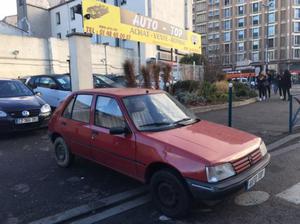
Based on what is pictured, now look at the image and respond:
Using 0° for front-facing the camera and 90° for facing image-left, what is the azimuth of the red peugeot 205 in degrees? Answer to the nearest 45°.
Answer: approximately 315°

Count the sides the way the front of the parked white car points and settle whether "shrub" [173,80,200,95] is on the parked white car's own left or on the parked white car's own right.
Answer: on the parked white car's own left

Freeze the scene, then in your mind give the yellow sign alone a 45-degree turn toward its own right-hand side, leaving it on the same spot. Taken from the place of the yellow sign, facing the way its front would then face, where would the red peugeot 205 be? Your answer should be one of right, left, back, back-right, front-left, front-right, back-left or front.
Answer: front

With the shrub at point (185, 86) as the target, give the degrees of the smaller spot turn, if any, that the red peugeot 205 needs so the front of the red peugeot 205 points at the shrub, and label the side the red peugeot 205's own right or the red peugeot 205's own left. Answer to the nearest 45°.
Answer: approximately 135° to the red peugeot 205's own left

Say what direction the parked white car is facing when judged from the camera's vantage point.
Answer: facing the viewer and to the right of the viewer

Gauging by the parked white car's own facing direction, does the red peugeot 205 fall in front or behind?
in front

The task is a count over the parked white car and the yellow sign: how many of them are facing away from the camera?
0

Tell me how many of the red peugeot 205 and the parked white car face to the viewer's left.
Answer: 0

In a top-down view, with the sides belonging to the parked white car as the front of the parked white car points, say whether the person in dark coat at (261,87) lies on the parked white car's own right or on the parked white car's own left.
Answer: on the parked white car's own left

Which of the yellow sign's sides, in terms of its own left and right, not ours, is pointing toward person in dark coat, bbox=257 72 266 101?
left

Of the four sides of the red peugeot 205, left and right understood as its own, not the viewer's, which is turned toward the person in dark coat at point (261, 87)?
left
